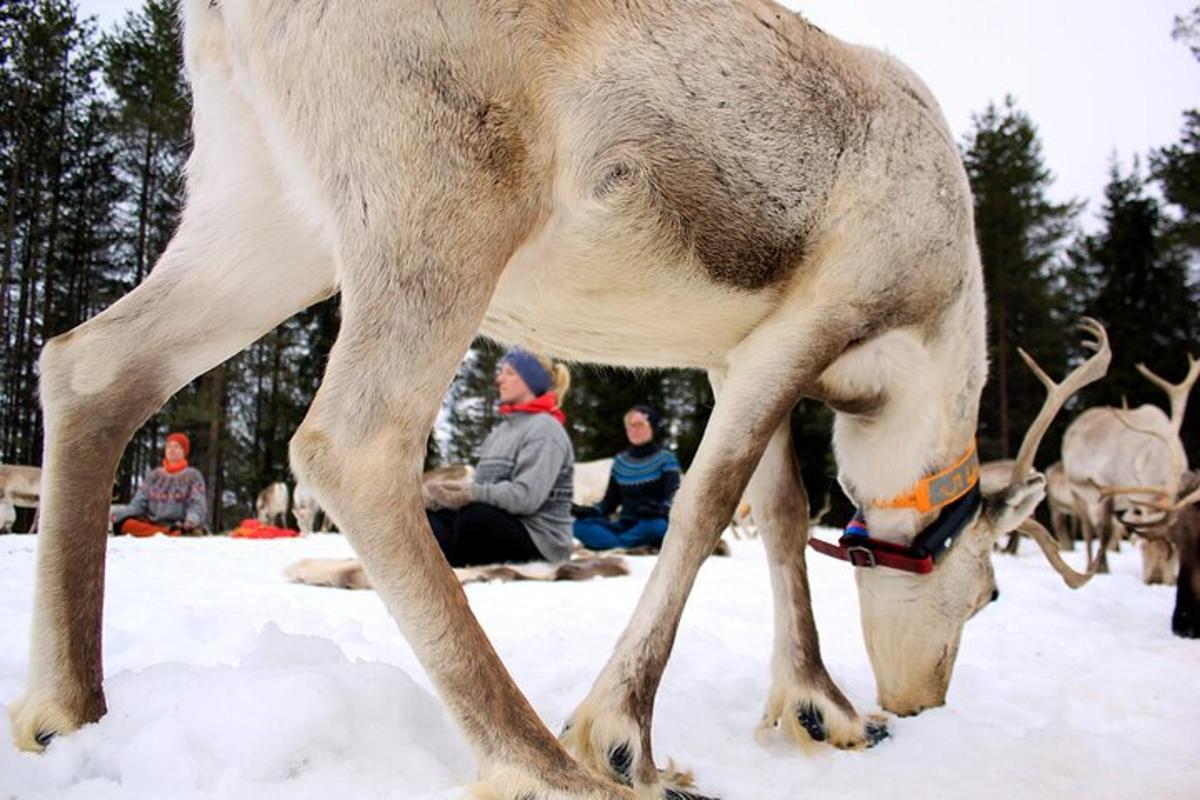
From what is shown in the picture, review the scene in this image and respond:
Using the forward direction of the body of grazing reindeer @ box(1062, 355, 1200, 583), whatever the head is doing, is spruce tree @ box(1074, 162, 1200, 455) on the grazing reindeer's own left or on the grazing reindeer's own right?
on the grazing reindeer's own left

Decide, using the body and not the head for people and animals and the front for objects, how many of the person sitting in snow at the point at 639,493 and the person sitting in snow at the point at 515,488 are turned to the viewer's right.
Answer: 0

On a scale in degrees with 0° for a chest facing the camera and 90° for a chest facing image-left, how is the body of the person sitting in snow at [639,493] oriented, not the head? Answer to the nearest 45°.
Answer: approximately 45°

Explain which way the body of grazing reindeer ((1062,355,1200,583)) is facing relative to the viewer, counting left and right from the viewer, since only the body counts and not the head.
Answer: facing the viewer and to the right of the viewer

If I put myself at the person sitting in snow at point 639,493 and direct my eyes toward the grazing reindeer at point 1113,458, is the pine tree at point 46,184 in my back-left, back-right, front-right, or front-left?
back-left

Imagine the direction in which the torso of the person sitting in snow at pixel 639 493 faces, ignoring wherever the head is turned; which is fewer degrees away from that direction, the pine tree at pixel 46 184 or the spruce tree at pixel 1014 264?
the pine tree

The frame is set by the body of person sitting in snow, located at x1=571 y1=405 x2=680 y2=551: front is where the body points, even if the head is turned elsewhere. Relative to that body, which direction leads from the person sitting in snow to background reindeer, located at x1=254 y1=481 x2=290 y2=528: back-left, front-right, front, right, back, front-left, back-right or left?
right

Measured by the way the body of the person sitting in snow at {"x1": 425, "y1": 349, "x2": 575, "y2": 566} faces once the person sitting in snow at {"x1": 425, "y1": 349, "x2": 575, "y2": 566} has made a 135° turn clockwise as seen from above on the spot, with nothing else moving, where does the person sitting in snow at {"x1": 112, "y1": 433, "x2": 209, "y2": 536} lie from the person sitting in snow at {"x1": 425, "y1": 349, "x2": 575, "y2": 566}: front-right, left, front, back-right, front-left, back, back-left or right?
left

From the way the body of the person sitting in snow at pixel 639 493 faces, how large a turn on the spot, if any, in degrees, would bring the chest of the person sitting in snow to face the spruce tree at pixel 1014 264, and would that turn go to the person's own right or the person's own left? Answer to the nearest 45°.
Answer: approximately 180°

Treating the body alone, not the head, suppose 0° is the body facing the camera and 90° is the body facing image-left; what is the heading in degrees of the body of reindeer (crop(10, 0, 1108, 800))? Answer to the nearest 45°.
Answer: approximately 270°

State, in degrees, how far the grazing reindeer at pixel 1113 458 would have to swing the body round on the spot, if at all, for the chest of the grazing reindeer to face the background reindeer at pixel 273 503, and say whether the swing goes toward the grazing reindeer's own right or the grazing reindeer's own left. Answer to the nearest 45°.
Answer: approximately 135° to the grazing reindeer's own right
